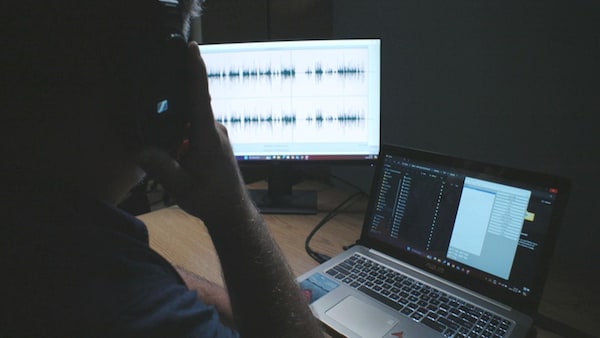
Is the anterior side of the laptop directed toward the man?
yes

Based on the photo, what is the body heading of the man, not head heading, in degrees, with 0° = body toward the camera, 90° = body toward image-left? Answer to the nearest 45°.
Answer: approximately 225°

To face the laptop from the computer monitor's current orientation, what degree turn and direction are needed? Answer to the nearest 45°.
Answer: approximately 45° to its left

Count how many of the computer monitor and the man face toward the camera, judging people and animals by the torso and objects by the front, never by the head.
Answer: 1

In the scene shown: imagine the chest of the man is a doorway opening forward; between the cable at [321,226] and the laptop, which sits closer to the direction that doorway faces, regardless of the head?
the cable

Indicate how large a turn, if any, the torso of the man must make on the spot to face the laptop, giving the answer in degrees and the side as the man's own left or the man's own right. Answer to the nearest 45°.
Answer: approximately 45° to the man's own right

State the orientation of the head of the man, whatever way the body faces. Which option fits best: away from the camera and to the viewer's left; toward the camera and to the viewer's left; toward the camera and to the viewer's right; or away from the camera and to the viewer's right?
away from the camera and to the viewer's right

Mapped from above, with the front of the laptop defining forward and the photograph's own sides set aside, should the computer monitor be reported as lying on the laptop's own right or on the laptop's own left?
on the laptop's own right

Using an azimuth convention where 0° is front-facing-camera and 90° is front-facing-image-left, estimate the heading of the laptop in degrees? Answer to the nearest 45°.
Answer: approximately 45°
